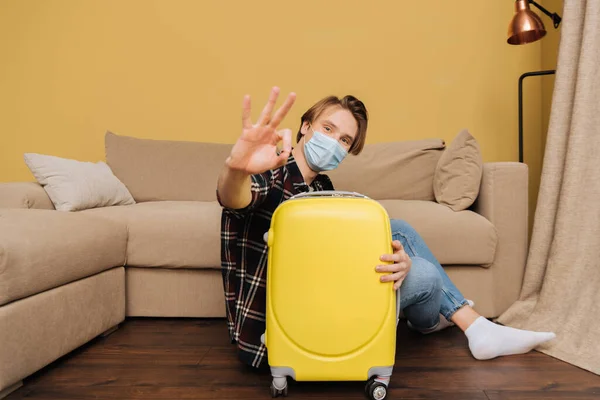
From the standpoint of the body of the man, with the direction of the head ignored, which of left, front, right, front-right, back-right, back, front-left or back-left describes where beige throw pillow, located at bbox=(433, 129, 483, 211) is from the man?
left

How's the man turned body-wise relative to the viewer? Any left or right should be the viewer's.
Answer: facing the viewer and to the right of the viewer

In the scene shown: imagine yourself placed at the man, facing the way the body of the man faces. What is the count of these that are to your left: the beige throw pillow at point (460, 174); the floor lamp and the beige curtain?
3

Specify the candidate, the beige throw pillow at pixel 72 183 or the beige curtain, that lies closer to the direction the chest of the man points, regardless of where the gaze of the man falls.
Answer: the beige curtain

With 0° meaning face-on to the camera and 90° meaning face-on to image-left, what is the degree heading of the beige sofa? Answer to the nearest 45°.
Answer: approximately 0°

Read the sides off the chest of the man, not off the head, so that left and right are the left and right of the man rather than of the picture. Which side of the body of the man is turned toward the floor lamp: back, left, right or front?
left

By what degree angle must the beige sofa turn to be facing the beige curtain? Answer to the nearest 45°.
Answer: approximately 90° to its left

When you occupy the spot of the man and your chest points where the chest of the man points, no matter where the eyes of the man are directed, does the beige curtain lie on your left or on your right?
on your left

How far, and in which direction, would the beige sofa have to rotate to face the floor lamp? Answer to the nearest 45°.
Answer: approximately 90° to its left
